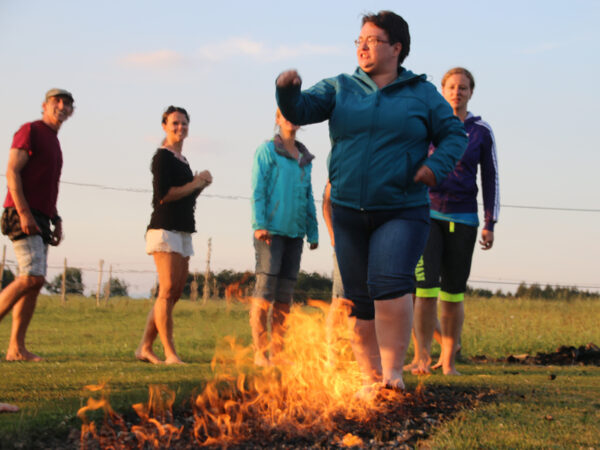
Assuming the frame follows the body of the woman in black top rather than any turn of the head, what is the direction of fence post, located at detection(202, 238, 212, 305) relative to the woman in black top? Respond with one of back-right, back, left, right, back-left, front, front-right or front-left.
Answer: back-left

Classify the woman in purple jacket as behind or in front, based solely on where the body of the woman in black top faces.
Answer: in front

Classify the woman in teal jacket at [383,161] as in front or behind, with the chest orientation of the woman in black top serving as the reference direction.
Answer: in front

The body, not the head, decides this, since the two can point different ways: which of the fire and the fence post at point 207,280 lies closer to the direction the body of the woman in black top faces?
the fire

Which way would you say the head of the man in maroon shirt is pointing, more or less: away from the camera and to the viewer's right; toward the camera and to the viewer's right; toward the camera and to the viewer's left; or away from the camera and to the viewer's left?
toward the camera and to the viewer's right

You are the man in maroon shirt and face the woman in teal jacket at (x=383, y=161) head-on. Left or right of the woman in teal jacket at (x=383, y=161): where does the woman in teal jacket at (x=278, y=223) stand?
left

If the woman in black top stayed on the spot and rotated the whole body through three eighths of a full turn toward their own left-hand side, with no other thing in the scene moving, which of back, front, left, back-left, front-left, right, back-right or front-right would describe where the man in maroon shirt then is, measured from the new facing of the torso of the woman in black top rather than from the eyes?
left

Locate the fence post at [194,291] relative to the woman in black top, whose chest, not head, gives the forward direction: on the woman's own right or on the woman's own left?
on the woman's own left

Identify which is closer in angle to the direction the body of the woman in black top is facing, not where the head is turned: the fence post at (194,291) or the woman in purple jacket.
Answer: the woman in purple jacket
